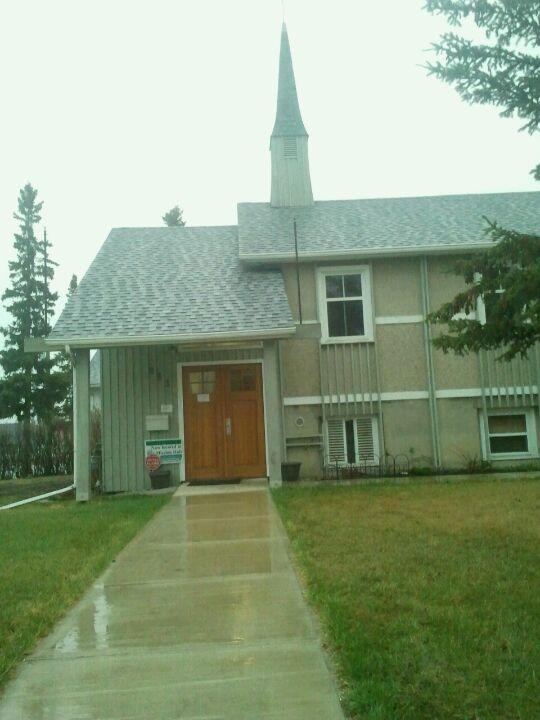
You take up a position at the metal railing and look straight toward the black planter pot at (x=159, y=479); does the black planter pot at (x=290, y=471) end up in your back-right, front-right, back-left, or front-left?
front-left

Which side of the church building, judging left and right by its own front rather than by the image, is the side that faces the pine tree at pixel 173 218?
back

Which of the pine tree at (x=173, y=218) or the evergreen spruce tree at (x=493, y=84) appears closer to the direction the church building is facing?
the evergreen spruce tree

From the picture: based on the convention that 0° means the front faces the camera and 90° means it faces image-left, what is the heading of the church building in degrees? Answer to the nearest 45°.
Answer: approximately 0°

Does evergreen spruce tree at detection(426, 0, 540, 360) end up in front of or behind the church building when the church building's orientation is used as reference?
in front

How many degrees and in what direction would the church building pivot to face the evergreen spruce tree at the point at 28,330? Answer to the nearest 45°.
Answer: approximately 135° to its right

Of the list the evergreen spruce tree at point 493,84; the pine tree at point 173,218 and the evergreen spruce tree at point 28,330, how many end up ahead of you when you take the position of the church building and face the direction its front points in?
1
